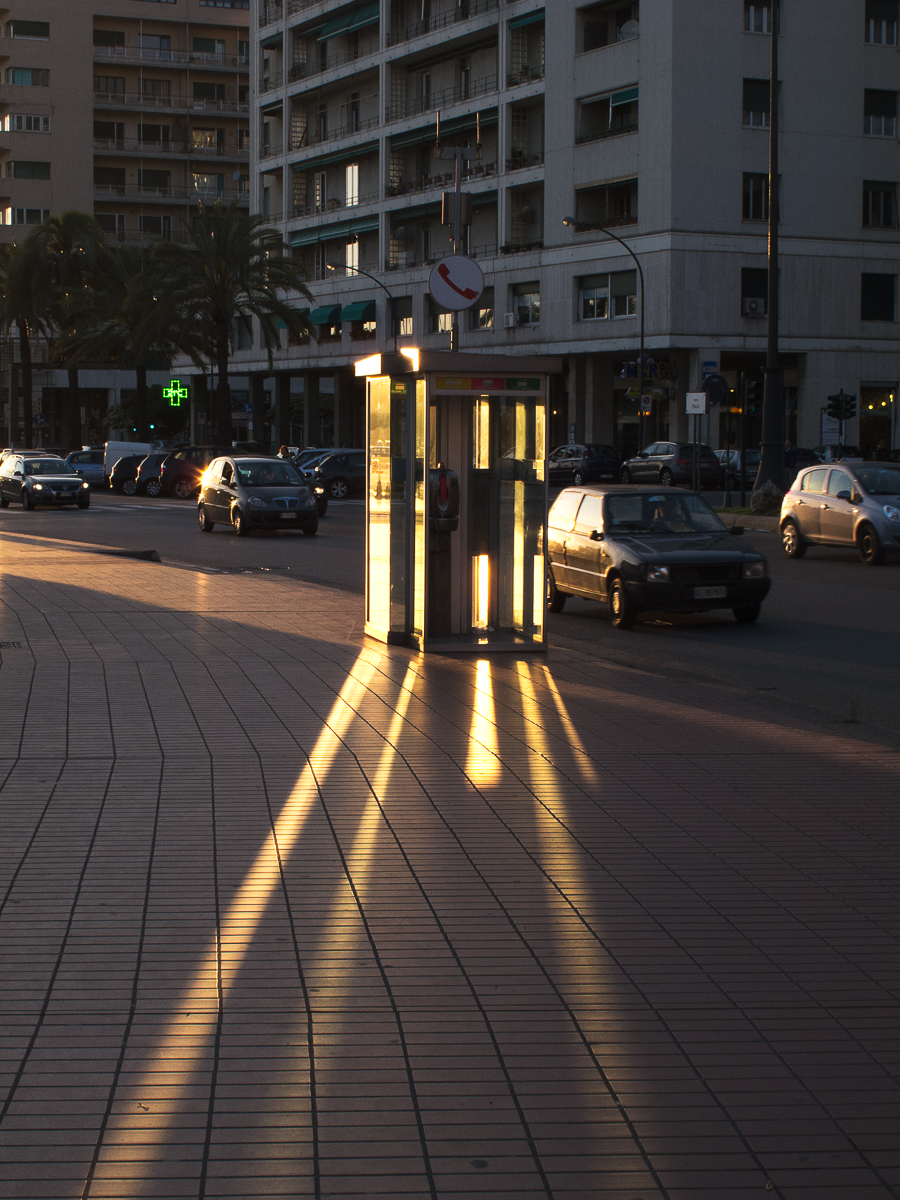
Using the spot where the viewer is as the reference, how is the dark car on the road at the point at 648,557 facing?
facing the viewer and to the right of the viewer

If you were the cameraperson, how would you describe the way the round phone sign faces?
facing the viewer

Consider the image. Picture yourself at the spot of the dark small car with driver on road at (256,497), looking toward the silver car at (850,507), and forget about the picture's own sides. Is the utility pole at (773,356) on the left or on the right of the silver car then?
left

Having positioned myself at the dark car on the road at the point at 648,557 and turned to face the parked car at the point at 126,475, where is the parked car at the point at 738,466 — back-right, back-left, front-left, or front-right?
front-right

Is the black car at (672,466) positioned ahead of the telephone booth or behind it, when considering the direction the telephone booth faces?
behind

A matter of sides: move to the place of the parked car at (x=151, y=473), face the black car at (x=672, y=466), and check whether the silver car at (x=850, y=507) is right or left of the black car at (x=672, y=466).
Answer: right

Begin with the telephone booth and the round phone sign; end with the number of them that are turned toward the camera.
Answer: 2

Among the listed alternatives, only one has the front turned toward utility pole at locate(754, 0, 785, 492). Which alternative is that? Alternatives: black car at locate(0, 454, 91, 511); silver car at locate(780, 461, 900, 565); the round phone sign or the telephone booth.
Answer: the black car

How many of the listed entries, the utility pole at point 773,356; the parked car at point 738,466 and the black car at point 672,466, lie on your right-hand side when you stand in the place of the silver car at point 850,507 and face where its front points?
0

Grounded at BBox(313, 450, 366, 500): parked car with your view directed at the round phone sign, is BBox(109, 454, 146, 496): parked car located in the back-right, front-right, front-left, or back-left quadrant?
back-right

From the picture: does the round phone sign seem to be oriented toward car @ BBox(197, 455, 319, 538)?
no

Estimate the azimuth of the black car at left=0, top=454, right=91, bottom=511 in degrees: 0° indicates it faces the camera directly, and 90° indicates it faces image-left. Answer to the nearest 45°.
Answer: approximately 315°

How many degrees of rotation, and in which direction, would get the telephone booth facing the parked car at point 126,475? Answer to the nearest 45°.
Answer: approximately 180°

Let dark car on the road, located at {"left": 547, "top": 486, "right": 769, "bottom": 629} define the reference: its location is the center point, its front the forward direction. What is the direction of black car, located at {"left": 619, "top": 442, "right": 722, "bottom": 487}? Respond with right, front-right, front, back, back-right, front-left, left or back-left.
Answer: back-left

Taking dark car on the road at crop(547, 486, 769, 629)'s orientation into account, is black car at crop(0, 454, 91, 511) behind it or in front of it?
behind

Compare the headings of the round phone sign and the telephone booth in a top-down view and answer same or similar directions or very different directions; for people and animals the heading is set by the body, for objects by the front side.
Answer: same or similar directions

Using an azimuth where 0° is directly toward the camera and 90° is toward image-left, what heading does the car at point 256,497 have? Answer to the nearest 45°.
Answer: approximately 315°

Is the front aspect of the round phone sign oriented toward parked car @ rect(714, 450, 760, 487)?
no
